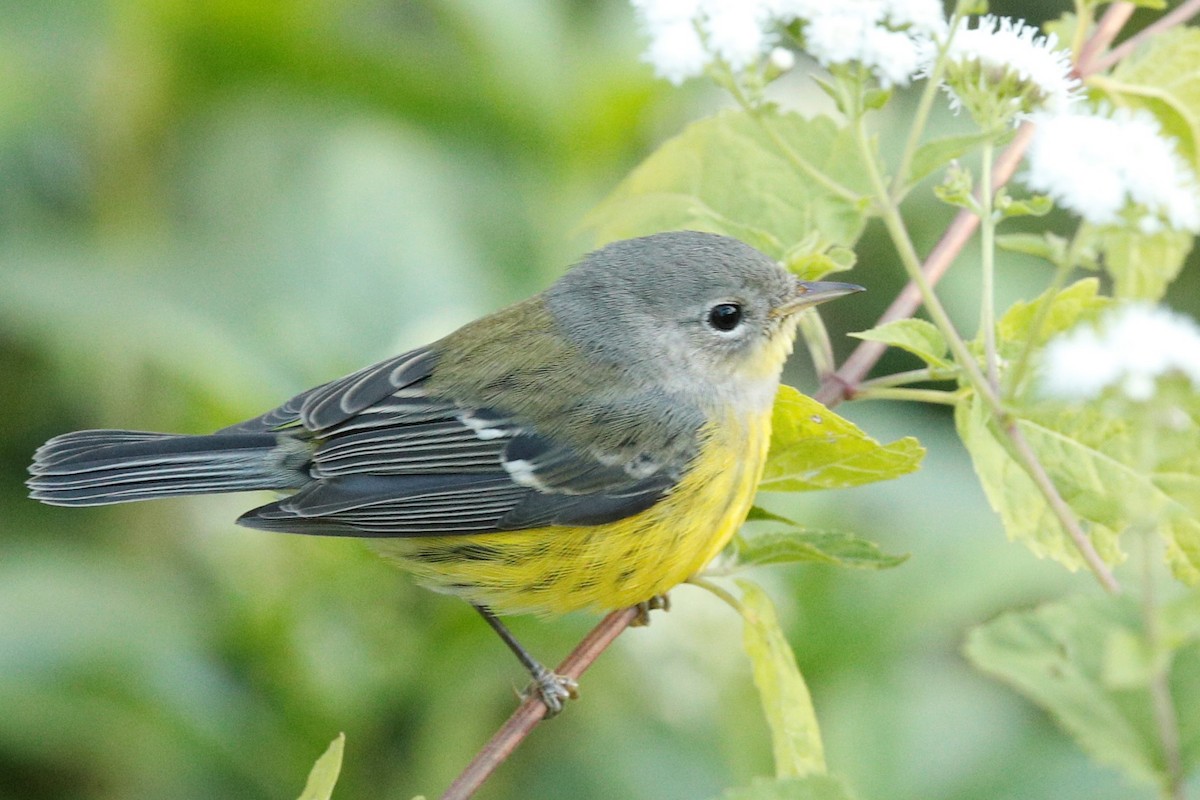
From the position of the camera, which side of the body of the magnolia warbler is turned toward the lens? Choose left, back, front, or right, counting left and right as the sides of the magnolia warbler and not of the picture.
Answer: right

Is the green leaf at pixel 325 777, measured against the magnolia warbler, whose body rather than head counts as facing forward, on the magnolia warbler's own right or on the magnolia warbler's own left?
on the magnolia warbler's own right
